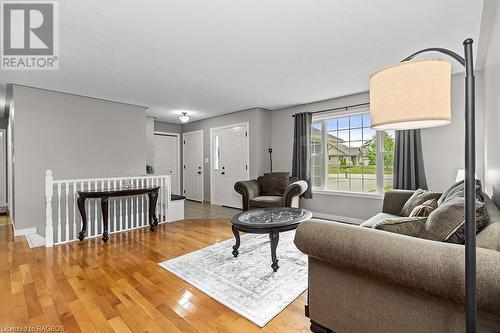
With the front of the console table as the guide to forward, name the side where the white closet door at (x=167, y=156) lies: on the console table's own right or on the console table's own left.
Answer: on the console table's own left

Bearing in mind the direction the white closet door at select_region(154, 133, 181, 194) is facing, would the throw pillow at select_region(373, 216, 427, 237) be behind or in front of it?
in front

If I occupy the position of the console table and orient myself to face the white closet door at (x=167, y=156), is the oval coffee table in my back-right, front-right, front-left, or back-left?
back-right

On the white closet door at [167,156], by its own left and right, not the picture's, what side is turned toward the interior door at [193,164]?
left

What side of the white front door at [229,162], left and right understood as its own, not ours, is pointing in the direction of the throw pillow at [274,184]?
left

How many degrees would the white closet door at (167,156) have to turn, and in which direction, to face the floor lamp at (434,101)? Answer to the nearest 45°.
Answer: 0° — it already faces it

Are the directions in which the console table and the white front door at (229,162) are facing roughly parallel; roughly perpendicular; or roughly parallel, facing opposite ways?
roughly perpendicular

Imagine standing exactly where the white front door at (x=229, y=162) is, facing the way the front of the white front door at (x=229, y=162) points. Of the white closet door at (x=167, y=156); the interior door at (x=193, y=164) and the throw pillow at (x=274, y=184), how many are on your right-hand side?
2

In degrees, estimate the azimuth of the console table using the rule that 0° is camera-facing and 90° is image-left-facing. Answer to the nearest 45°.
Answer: approximately 315°

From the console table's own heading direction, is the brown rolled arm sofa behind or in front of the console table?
in front
